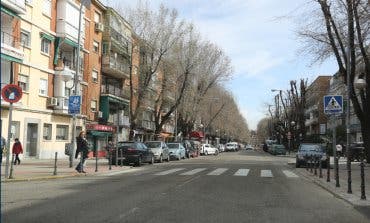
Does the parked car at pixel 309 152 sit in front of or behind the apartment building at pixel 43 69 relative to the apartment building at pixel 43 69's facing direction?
in front

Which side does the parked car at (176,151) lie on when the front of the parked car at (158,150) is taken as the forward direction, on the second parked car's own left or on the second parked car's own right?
on the second parked car's own left

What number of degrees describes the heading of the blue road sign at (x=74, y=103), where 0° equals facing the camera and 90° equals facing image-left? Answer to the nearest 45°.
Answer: approximately 0°

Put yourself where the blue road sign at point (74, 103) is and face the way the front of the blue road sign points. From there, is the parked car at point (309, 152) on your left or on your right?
on your left

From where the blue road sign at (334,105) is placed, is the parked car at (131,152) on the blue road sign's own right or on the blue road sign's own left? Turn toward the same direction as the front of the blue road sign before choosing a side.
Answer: on the blue road sign's own right

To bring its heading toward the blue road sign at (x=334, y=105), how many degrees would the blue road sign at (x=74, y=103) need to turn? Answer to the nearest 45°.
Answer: approximately 45° to its left

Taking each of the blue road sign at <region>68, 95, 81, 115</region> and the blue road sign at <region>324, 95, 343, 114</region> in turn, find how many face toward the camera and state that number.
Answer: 2
